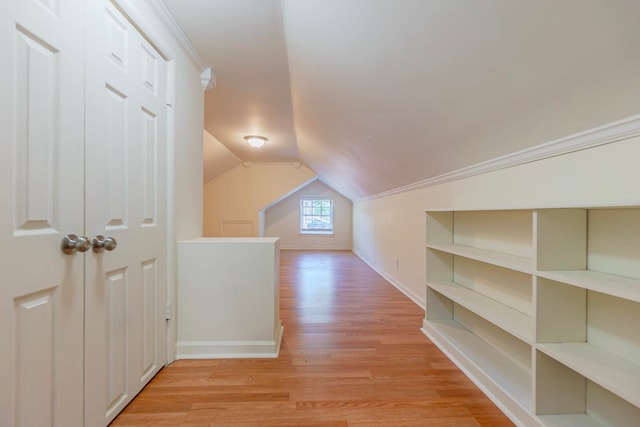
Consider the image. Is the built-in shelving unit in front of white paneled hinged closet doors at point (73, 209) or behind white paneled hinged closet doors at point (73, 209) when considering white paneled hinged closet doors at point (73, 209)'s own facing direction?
in front

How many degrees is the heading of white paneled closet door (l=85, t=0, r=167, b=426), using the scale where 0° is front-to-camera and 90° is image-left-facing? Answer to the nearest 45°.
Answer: approximately 315°

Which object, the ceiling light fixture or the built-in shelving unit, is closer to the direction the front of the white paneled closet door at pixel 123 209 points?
the built-in shelving unit

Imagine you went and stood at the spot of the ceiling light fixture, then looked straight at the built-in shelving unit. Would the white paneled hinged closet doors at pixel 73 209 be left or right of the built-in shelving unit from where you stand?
right

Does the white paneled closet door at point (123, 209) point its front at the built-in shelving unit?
yes

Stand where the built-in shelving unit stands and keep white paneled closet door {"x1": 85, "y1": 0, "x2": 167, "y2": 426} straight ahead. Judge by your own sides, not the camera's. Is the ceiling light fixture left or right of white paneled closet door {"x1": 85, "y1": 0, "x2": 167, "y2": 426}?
right

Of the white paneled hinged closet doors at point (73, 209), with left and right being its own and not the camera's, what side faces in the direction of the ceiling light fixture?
left

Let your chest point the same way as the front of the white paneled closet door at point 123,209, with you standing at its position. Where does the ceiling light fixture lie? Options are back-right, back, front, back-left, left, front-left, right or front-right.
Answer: left

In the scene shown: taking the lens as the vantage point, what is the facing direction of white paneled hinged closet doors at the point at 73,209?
facing the viewer and to the right of the viewer
